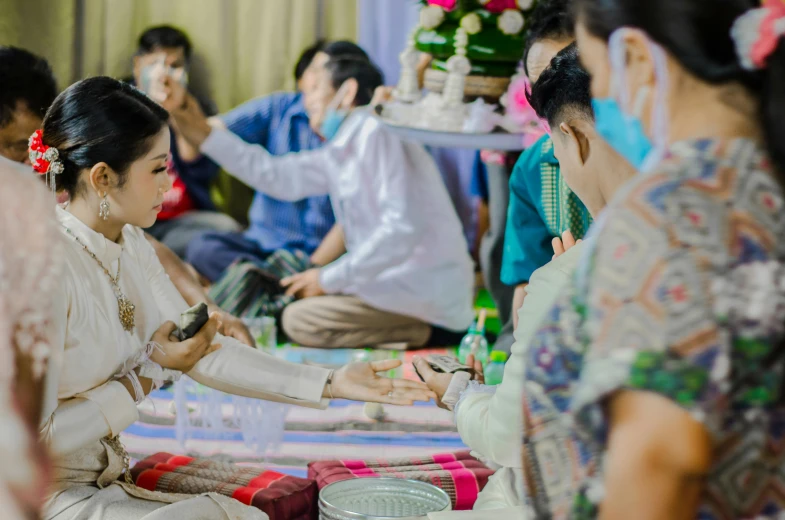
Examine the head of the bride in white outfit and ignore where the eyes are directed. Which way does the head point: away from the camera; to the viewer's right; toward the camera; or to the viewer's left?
to the viewer's right

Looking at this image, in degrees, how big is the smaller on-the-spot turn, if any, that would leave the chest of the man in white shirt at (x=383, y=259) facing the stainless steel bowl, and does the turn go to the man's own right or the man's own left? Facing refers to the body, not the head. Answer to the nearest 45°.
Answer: approximately 90° to the man's own left

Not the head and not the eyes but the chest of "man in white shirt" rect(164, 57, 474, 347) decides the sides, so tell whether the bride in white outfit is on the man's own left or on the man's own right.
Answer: on the man's own left

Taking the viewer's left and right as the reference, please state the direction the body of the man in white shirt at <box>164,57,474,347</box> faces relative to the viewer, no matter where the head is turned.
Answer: facing to the left of the viewer
